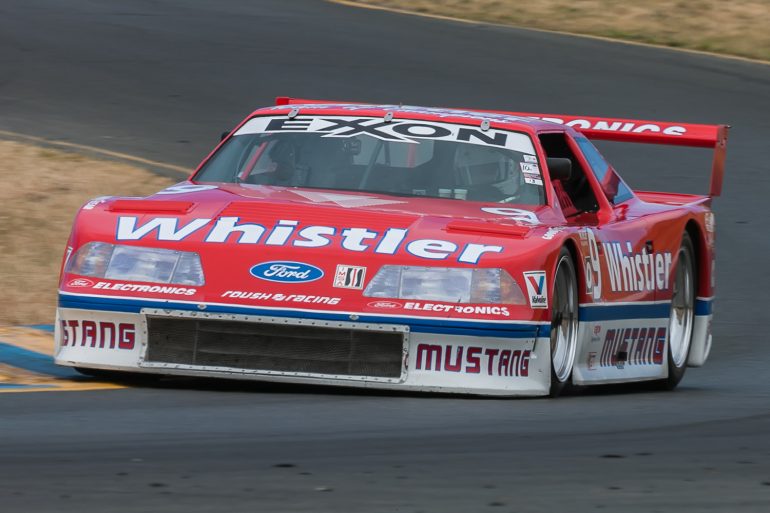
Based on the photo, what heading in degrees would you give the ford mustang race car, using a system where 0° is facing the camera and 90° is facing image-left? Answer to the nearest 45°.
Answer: approximately 0°
